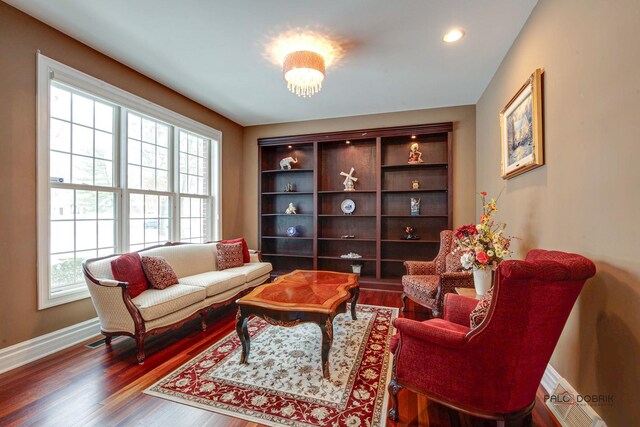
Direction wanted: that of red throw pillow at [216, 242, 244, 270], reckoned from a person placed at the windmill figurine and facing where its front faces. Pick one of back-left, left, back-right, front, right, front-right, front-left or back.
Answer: front-right

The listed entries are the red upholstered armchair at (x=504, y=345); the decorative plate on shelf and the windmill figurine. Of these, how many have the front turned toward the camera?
2

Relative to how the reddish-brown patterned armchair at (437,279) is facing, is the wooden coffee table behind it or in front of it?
in front

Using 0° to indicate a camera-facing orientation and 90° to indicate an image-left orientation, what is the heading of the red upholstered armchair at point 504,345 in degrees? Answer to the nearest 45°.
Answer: approximately 135°

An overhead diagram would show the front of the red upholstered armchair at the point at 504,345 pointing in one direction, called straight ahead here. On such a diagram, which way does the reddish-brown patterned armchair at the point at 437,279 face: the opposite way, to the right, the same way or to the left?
to the left

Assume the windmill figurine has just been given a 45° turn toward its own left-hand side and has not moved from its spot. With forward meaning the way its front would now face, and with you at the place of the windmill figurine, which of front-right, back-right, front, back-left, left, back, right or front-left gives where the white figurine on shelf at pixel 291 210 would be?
back-right

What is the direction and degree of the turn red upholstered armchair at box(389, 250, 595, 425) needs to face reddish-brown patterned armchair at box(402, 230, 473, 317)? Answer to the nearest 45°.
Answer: approximately 45° to its right

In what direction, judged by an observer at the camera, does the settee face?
facing the viewer and to the right of the viewer

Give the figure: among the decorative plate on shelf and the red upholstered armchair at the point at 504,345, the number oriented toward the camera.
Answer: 1
